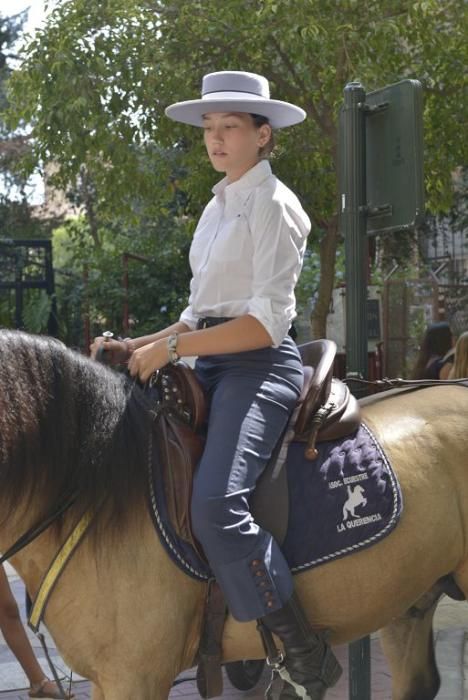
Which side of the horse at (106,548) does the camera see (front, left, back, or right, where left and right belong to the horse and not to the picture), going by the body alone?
left

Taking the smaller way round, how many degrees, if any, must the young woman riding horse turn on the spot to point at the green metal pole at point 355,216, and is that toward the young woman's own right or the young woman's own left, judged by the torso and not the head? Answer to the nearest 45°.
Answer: approximately 180°

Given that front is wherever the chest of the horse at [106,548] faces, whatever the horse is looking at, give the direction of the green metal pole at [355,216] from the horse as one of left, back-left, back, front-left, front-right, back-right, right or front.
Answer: back-right

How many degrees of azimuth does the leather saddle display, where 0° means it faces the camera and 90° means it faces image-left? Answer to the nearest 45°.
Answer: approximately 90°

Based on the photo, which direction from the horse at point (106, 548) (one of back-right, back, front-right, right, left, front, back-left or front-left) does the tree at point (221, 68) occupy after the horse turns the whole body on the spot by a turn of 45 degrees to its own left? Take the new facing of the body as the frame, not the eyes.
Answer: back-right

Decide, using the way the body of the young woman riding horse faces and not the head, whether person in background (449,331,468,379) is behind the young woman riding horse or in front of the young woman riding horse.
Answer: behind

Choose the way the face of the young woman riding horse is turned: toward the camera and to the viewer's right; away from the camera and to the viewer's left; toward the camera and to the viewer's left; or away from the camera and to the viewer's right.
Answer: toward the camera and to the viewer's left

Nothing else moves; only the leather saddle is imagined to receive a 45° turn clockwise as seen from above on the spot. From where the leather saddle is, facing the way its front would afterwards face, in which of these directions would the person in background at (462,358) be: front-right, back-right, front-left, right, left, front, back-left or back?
right
